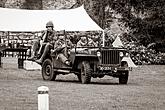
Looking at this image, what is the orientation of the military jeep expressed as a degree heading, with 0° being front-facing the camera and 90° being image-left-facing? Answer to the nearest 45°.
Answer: approximately 315°

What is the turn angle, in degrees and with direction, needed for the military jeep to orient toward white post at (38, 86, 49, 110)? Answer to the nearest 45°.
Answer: approximately 45° to its right

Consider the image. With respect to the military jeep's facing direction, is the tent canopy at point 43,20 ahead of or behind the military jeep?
behind

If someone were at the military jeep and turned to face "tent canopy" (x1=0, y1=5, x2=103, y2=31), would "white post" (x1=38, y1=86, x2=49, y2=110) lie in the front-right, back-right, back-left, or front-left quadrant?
back-left

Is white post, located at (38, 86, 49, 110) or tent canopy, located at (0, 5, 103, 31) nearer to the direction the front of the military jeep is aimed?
the white post
